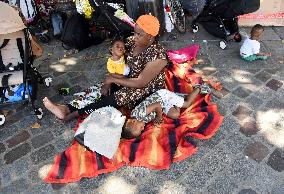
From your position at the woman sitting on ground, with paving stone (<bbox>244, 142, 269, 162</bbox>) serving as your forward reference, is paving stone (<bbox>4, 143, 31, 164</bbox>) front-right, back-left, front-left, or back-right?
back-right

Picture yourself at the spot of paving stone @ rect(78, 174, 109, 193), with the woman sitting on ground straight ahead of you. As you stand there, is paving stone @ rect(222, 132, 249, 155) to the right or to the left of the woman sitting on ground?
right
